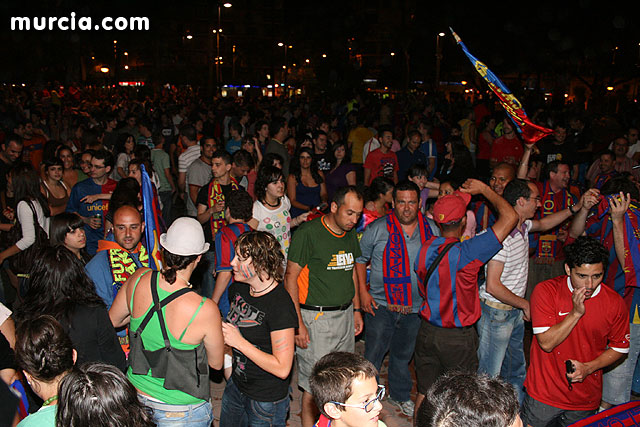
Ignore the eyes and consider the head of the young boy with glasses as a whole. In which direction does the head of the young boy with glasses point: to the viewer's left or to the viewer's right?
to the viewer's right

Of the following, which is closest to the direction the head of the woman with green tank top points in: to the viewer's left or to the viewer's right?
to the viewer's right
